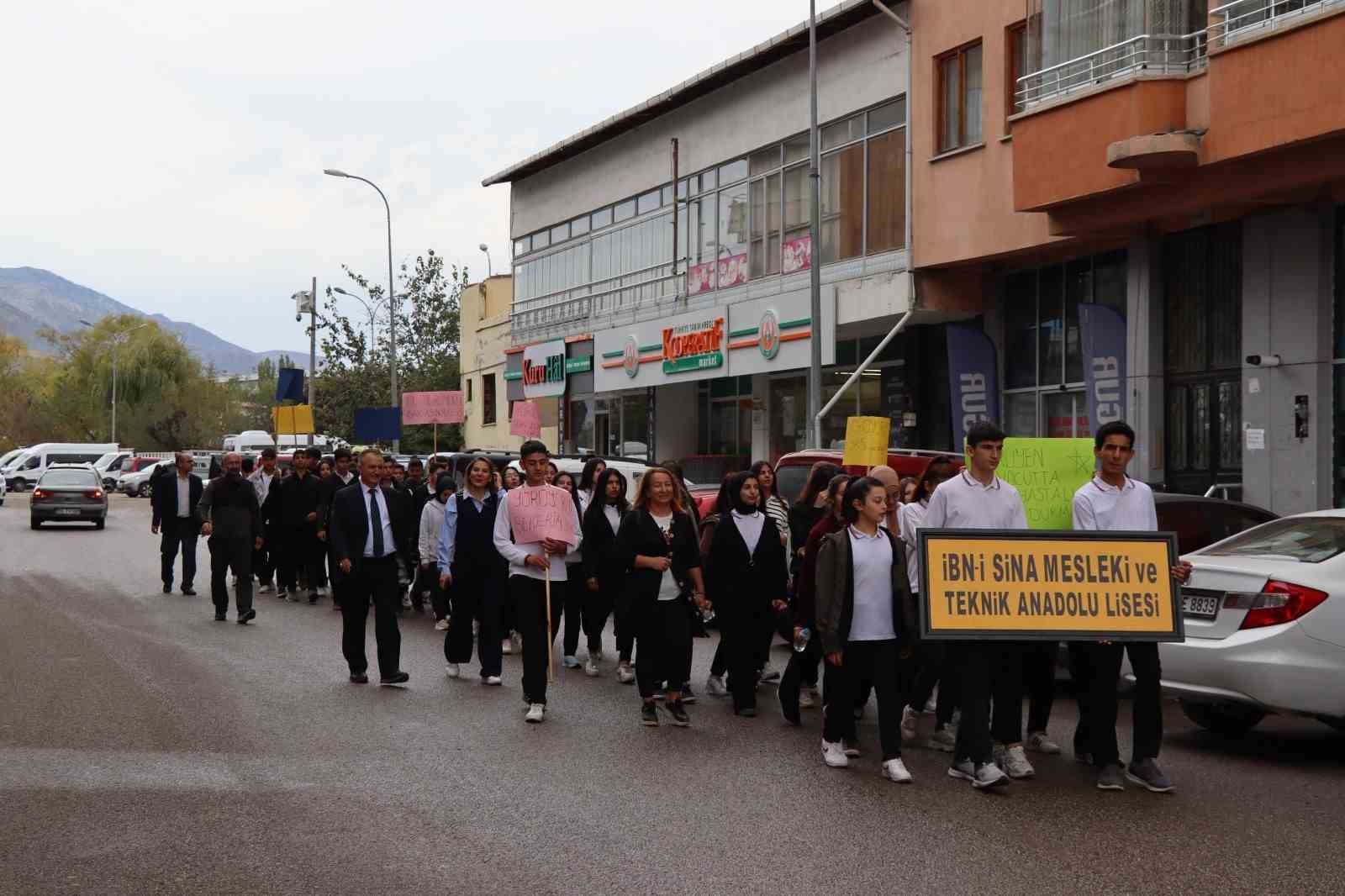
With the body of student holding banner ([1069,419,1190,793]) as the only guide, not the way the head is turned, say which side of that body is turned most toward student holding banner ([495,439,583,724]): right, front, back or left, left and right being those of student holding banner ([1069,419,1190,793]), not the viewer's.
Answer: right

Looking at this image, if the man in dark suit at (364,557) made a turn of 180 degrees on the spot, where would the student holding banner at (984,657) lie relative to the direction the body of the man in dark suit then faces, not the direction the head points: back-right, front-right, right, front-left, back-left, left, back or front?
back-right

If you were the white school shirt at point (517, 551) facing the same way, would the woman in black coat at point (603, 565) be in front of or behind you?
behind

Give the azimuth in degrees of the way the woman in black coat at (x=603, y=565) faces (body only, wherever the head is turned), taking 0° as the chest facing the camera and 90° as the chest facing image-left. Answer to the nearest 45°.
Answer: approximately 315°

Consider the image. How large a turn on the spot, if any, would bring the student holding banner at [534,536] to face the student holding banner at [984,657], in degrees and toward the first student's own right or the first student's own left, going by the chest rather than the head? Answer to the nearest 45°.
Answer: approximately 45° to the first student's own left

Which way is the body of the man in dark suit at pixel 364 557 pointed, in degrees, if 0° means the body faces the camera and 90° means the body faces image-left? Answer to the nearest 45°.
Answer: approximately 0°

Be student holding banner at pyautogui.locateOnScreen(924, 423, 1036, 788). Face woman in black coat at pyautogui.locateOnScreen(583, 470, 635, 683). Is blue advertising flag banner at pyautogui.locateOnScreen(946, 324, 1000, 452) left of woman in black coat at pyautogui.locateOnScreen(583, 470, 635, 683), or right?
right

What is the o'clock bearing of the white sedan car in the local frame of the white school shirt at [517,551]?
The white sedan car is roughly at 10 o'clock from the white school shirt.

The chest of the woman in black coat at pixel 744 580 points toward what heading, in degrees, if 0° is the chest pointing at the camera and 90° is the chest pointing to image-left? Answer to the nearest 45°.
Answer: approximately 0°

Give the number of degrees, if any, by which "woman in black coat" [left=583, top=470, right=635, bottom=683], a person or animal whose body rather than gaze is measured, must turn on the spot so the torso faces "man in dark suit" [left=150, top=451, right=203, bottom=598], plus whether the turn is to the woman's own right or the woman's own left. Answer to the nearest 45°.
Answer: approximately 180°
